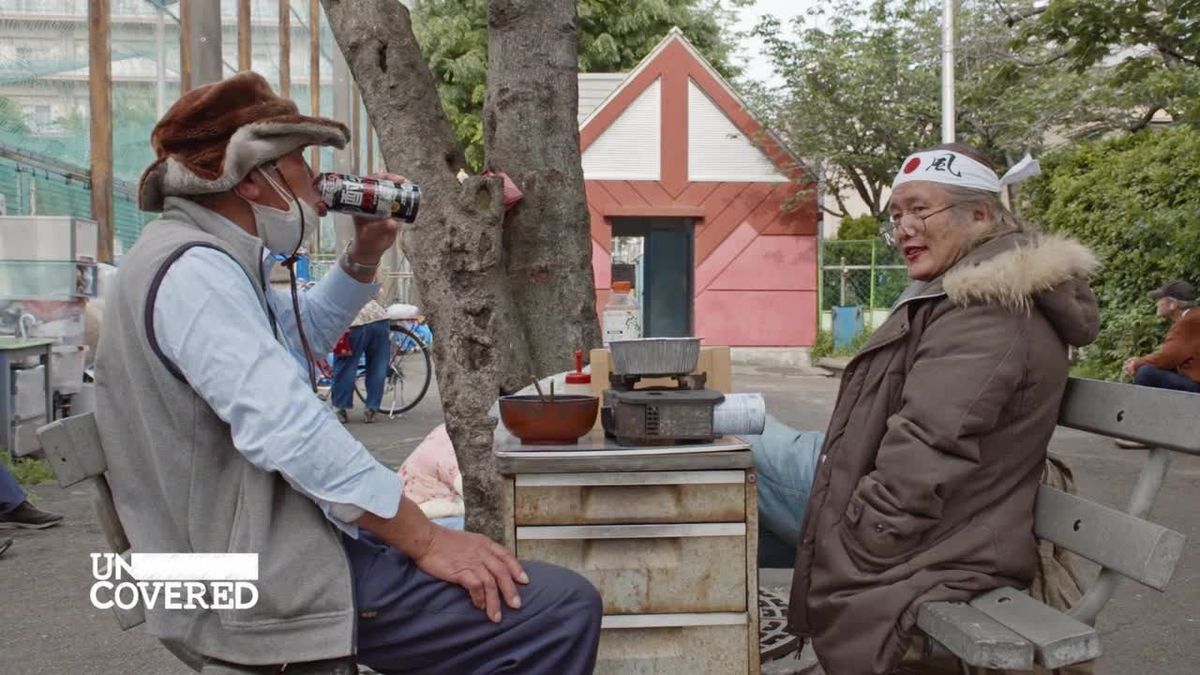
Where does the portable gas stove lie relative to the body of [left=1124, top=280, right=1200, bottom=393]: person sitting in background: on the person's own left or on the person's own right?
on the person's own left

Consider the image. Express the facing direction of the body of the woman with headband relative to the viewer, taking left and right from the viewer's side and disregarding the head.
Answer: facing to the left of the viewer

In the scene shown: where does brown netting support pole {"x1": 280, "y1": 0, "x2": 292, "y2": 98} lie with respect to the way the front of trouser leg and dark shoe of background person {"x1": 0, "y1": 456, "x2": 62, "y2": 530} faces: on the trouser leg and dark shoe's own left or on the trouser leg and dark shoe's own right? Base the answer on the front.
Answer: on the trouser leg and dark shoe's own left

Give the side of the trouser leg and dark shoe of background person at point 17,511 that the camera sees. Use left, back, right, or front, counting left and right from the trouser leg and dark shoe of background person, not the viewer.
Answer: right

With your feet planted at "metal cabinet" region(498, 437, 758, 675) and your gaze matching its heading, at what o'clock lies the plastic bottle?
The plastic bottle is roughly at 6 o'clock from the metal cabinet.

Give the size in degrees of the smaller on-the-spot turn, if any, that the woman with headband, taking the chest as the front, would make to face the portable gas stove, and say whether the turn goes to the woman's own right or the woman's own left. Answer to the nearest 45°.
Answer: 0° — they already face it

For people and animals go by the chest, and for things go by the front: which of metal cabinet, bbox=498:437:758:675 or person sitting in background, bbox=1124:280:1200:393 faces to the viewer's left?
the person sitting in background

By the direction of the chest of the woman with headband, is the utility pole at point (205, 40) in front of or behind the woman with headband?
in front

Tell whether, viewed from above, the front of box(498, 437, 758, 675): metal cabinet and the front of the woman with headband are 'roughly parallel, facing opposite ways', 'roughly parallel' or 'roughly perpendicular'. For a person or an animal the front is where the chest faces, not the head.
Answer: roughly perpendicular

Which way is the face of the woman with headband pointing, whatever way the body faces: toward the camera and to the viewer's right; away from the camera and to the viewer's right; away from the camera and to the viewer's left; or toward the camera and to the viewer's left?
toward the camera and to the viewer's left

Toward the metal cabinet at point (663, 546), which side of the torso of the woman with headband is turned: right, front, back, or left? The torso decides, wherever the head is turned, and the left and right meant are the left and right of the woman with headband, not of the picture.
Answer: front

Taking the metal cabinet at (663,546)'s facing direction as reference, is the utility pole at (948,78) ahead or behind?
behind

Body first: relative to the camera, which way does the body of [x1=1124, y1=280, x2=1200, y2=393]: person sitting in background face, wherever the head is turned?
to the viewer's left
